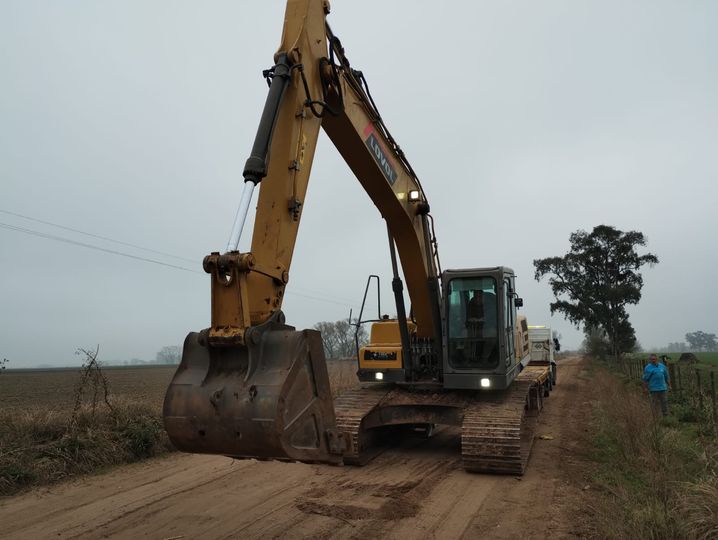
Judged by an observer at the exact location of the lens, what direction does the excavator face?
facing the viewer and to the left of the viewer

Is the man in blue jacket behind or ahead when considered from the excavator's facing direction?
behind

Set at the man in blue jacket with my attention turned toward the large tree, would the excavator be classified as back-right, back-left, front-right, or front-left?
back-left

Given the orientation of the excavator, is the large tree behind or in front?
behind
